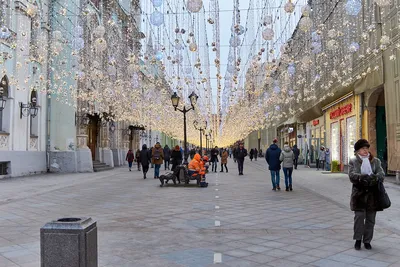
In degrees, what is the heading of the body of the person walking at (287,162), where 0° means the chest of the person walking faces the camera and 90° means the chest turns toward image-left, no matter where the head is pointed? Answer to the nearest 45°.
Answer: approximately 180°

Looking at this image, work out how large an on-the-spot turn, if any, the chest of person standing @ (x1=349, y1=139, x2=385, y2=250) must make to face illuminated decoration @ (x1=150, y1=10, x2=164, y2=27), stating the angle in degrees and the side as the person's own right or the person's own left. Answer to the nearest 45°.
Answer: approximately 135° to the person's own right

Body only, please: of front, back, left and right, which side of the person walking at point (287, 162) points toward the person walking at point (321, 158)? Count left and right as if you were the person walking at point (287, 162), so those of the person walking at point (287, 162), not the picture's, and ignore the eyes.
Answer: front

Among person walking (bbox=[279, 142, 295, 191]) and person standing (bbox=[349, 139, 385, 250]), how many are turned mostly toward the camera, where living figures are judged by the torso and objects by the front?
1

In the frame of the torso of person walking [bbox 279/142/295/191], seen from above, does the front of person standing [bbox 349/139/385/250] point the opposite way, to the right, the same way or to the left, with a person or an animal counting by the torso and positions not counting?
the opposite way

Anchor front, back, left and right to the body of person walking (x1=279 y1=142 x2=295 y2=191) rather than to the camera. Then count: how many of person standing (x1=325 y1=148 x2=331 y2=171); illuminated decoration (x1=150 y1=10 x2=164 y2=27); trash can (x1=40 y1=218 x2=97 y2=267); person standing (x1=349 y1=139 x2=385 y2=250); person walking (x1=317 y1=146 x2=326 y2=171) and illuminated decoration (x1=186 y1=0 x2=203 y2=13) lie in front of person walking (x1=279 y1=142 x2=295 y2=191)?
2

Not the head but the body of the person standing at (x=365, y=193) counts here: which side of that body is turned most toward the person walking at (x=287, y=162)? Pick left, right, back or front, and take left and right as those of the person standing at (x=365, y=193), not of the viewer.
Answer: back

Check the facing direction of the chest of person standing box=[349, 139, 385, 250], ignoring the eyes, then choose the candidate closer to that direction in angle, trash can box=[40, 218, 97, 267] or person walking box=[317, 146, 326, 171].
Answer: the trash can

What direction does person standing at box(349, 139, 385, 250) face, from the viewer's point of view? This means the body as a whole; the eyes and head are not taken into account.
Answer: toward the camera

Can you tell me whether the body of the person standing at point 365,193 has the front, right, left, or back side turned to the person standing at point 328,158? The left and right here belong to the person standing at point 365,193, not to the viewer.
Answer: back
